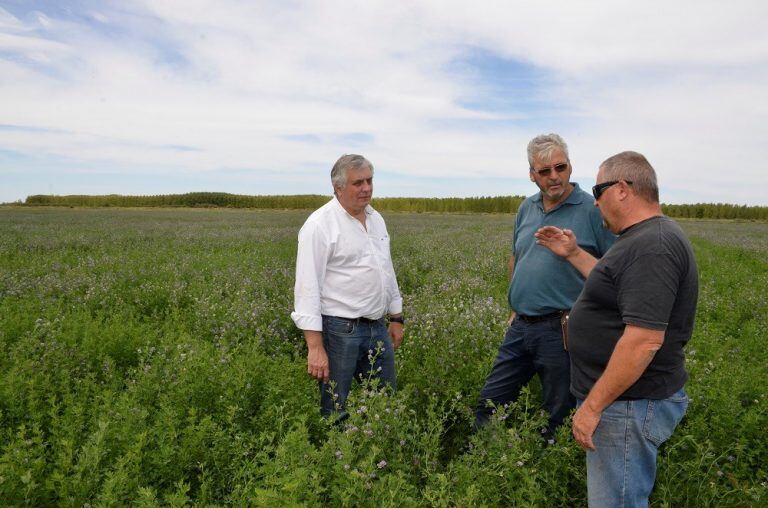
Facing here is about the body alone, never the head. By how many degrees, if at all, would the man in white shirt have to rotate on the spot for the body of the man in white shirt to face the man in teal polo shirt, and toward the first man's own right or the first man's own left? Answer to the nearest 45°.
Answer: approximately 45° to the first man's own left

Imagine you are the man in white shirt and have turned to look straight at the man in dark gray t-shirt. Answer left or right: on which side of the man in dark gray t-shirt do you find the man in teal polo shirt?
left

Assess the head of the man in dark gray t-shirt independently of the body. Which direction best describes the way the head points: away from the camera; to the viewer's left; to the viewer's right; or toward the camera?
to the viewer's left

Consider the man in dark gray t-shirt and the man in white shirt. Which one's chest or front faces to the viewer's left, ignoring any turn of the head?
the man in dark gray t-shirt

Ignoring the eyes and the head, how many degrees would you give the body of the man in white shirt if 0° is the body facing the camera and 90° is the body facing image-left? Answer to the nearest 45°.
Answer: approximately 315°

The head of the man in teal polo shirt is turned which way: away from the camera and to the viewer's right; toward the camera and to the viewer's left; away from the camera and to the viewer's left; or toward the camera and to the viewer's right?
toward the camera and to the viewer's right

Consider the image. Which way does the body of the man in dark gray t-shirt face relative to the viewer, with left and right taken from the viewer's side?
facing to the left of the viewer

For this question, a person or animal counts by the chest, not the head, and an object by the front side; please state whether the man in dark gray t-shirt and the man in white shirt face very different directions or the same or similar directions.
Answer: very different directions

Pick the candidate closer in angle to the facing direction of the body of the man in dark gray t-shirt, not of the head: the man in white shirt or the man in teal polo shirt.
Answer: the man in white shirt

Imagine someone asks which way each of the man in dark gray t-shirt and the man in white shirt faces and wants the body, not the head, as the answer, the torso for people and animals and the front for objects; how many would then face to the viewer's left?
1

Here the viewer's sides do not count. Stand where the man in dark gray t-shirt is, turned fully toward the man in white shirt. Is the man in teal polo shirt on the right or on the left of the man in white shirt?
right
